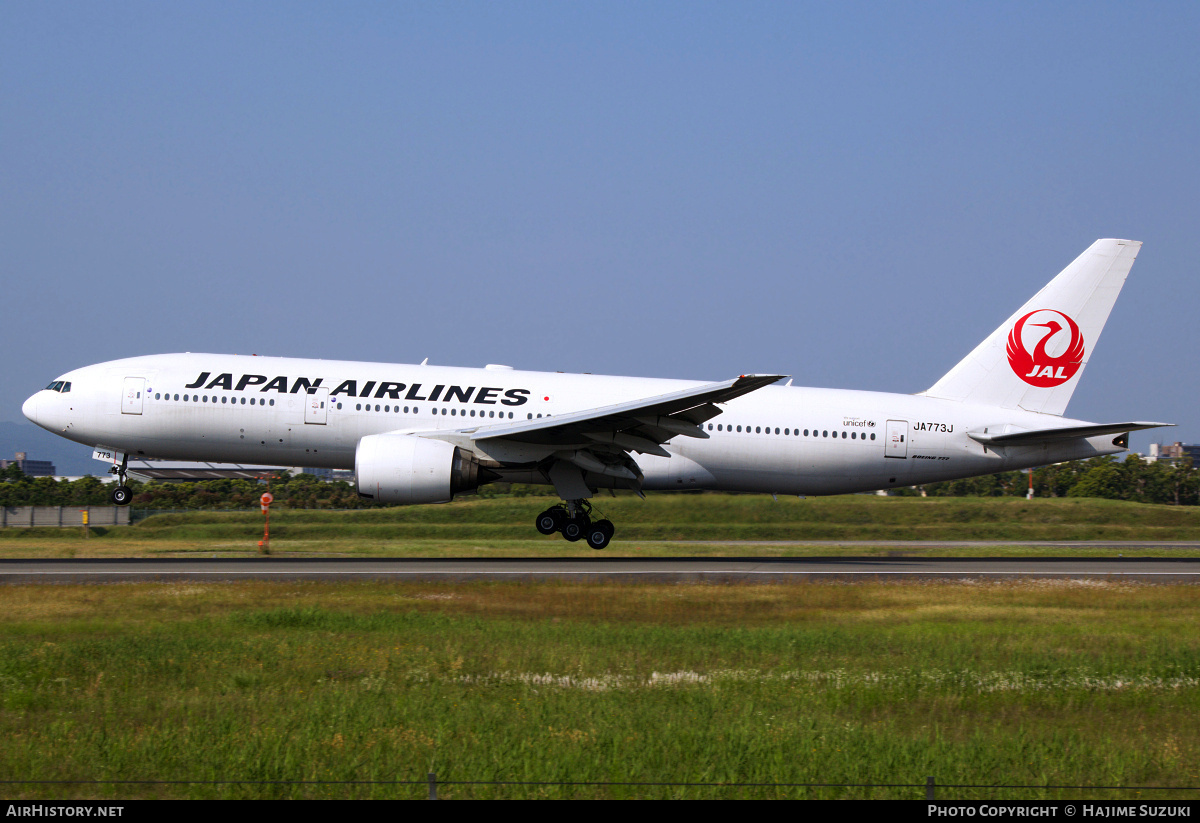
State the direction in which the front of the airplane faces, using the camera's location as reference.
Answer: facing to the left of the viewer
